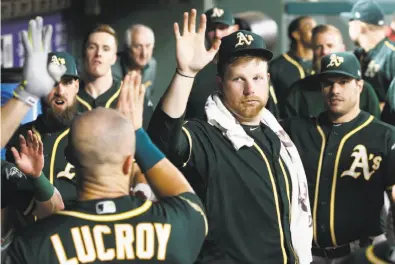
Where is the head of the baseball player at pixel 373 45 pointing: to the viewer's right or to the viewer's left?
to the viewer's left

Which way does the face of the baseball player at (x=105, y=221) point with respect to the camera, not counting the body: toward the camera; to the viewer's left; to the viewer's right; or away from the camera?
away from the camera

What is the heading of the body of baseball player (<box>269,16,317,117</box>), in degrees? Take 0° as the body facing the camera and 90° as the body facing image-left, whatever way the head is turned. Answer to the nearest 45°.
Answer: approximately 315°

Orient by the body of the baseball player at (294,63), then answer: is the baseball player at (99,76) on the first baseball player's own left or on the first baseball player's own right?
on the first baseball player's own right

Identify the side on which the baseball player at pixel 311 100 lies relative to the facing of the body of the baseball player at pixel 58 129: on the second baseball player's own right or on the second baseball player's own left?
on the second baseball player's own left

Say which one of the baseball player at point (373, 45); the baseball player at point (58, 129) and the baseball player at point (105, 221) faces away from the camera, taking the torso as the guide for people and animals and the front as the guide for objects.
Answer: the baseball player at point (105, 221)

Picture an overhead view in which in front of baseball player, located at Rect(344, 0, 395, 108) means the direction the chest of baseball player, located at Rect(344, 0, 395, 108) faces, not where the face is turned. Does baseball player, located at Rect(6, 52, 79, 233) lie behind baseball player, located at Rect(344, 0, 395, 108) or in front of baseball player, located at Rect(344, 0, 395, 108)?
in front

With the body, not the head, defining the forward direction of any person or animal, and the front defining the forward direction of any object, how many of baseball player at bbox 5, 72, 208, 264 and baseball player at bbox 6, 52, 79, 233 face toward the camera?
1

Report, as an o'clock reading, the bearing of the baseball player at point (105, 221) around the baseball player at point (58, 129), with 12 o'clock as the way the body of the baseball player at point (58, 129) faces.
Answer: the baseball player at point (105, 221) is roughly at 12 o'clock from the baseball player at point (58, 129).

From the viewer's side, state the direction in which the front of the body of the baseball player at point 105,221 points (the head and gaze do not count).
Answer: away from the camera

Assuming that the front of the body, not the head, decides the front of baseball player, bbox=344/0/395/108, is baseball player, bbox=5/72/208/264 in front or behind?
in front
